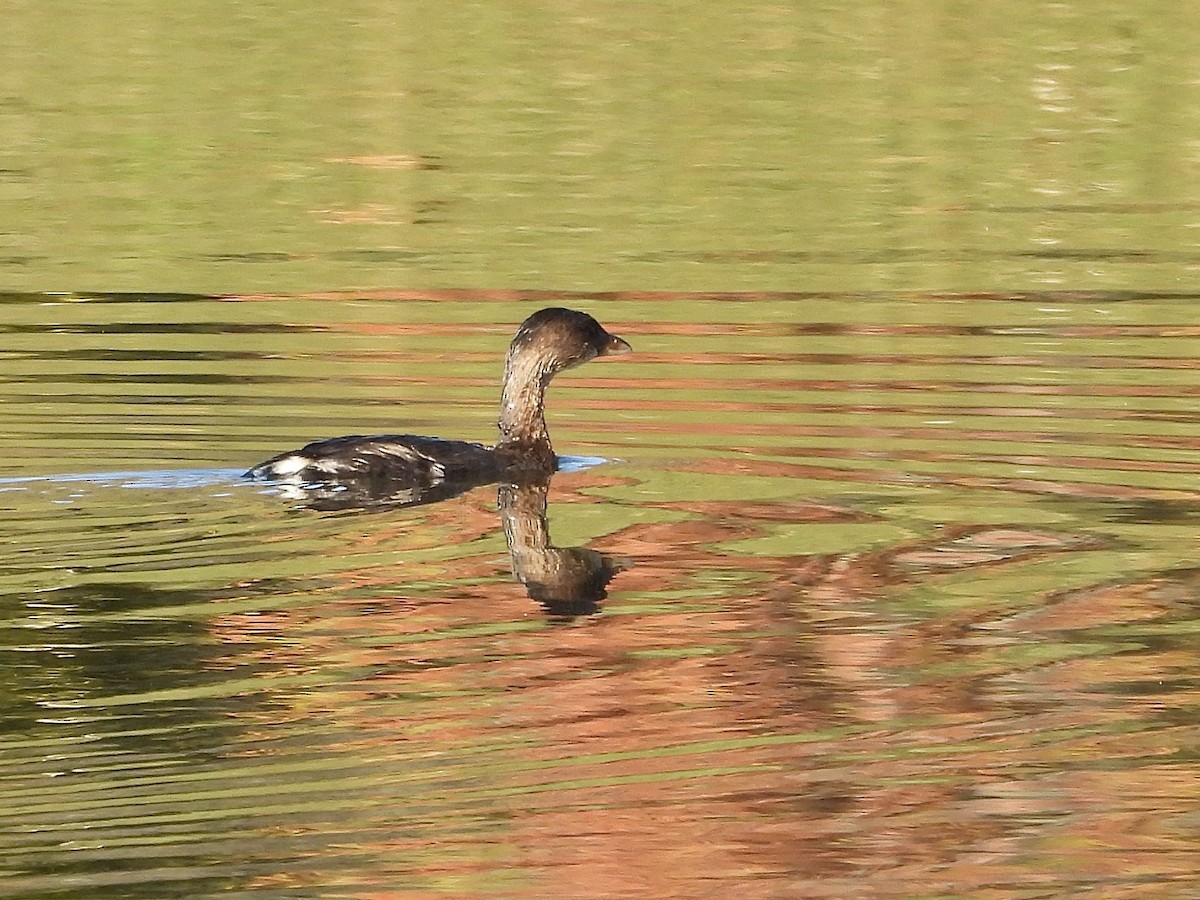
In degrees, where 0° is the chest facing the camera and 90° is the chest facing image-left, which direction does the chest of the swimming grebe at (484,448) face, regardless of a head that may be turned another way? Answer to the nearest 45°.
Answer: approximately 270°
